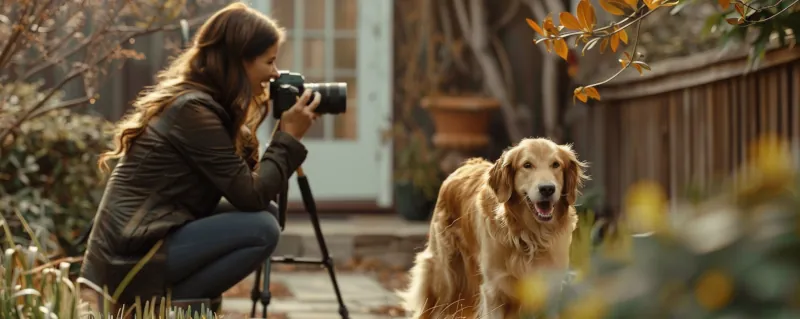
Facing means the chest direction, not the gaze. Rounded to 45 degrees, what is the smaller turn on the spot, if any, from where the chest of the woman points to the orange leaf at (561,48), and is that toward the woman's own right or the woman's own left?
approximately 45° to the woman's own right

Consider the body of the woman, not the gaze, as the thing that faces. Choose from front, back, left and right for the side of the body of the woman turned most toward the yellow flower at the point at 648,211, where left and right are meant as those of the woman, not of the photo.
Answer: right

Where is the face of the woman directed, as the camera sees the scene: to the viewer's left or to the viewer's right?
to the viewer's right

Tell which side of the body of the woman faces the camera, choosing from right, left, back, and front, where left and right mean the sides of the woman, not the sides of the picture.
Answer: right

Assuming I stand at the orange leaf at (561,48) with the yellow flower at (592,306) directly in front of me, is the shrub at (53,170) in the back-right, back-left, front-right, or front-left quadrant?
back-right

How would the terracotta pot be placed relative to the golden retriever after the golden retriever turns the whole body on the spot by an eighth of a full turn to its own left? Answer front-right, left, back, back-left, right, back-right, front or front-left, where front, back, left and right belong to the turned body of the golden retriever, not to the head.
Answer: left

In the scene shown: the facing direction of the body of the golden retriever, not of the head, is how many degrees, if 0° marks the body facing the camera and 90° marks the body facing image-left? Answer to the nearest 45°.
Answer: approximately 315°

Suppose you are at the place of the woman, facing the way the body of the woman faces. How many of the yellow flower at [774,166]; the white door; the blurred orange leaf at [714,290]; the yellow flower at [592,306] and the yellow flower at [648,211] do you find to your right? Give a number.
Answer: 4
